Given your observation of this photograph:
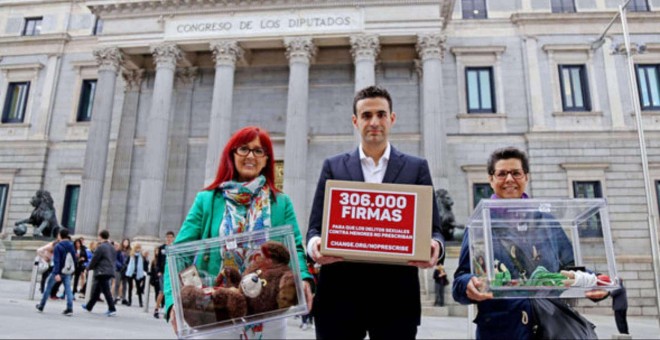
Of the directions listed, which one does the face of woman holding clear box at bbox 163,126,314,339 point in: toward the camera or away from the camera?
toward the camera

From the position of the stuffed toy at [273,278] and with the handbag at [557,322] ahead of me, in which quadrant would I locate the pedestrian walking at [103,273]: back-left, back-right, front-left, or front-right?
back-left

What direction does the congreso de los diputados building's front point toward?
toward the camera

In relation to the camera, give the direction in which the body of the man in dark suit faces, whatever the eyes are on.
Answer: toward the camera

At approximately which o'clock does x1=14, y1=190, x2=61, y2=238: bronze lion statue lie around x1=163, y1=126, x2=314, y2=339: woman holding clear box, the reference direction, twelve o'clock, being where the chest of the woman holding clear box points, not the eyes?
The bronze lion statue is roughly at 5 o'clock from the woman holding clear box.

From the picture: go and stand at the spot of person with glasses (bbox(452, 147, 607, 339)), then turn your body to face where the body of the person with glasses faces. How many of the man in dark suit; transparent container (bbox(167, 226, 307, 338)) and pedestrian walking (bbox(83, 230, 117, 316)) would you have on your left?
0

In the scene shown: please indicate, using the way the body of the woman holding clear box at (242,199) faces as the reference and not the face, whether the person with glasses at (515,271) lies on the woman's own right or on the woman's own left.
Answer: on the woman's own left

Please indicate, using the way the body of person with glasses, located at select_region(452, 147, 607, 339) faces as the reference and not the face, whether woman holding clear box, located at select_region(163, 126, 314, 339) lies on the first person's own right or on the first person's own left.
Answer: on the first person's own right

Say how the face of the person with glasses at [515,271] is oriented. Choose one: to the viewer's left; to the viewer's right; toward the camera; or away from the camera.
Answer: toward the camera

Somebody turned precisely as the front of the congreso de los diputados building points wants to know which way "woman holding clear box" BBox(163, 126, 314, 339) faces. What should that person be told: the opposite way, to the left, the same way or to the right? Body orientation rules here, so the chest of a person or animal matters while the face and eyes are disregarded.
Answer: the same way

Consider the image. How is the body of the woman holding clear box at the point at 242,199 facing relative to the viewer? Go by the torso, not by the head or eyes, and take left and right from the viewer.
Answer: facing the viewer

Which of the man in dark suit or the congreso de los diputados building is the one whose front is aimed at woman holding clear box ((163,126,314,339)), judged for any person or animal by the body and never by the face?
the congreso de los diputados building

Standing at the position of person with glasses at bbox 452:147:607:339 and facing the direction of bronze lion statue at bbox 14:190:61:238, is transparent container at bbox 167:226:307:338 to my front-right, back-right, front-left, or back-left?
front-left

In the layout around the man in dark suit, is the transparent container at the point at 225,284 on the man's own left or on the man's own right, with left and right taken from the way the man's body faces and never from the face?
on the man's own right

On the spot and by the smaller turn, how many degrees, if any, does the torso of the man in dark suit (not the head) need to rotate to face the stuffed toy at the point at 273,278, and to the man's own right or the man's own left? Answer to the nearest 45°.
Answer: approximately 45° to the man's own right

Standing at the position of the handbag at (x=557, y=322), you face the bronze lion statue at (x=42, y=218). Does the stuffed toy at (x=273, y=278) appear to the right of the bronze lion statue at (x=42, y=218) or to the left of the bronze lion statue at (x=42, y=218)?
left
